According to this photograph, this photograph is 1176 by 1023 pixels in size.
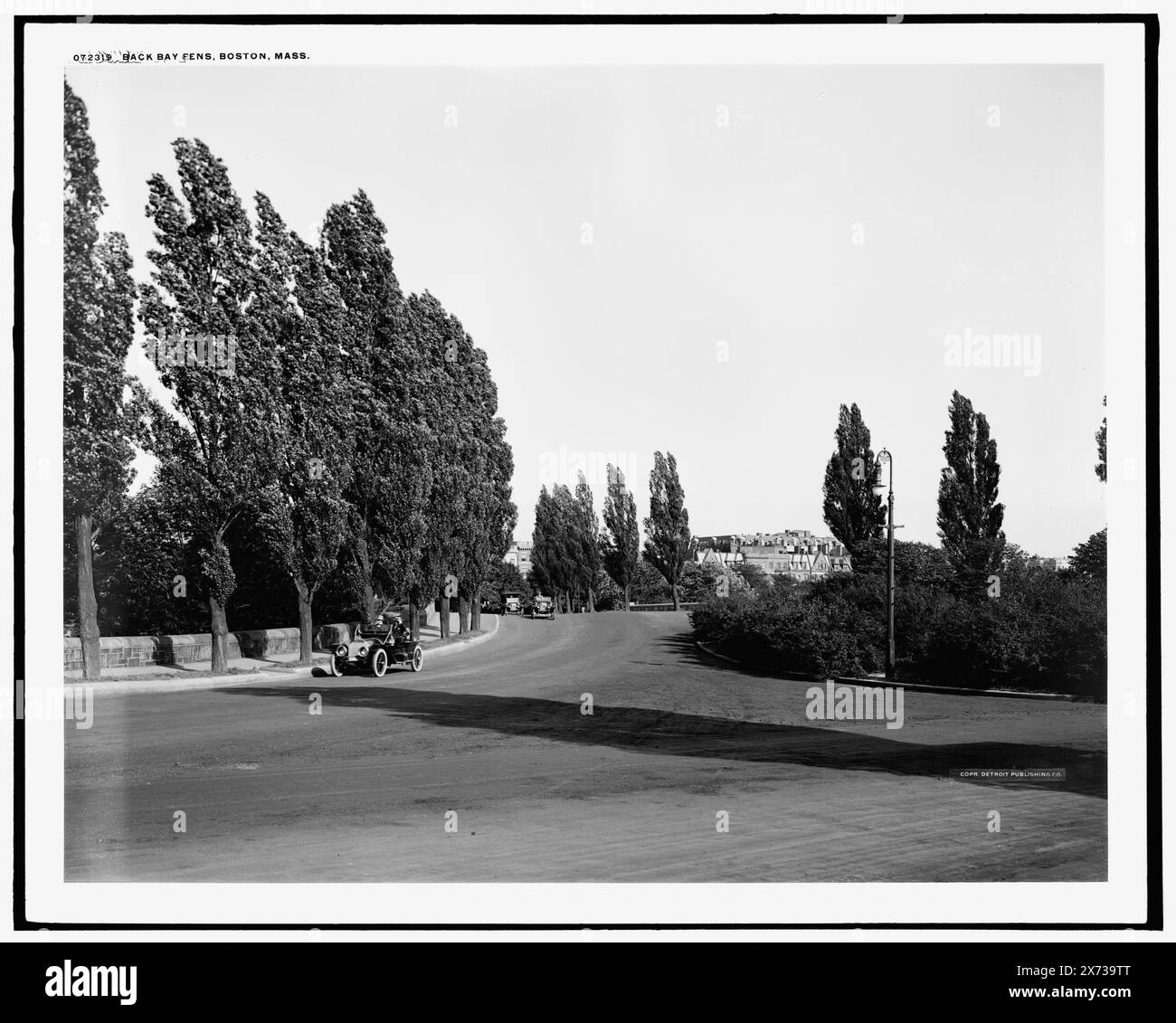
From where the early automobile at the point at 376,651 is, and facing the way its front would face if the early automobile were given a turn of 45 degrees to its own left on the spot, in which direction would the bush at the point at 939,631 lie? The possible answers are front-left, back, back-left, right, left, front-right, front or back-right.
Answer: left

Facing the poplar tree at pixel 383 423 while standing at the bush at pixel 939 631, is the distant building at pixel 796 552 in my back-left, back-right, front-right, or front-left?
front-right

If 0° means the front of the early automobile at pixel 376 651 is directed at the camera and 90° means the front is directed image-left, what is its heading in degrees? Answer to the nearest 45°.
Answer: approximately 45°

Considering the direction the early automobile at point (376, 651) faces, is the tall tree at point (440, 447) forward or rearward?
rearward

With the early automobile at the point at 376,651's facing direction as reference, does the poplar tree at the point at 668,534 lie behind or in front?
behind

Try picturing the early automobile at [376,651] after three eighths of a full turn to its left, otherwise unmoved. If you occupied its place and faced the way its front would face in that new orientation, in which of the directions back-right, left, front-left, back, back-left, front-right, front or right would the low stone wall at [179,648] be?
back
